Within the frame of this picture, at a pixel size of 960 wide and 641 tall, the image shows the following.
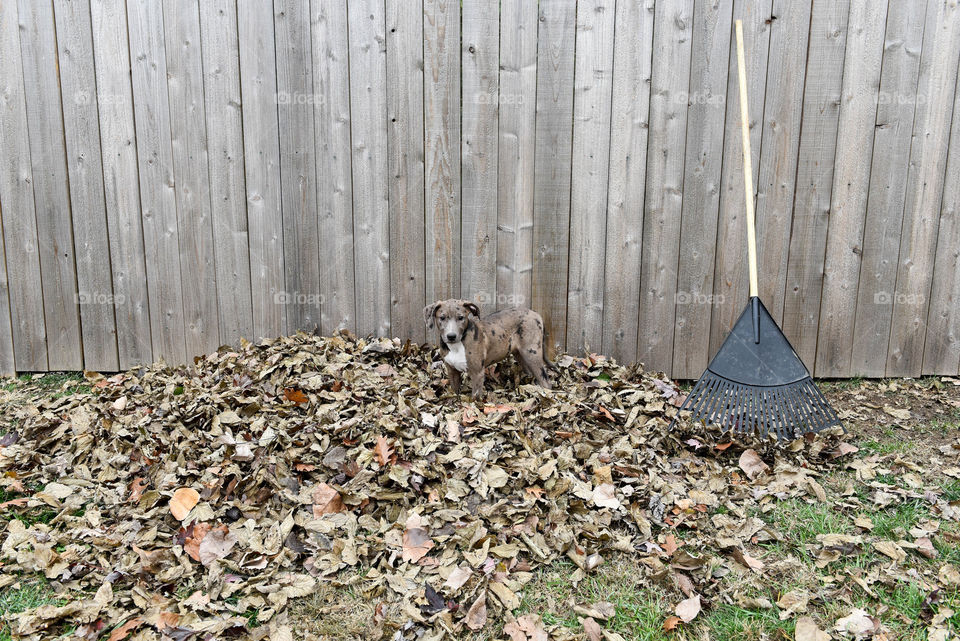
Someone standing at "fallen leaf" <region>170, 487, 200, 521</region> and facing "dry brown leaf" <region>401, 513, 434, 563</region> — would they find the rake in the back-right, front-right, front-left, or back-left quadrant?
front-left

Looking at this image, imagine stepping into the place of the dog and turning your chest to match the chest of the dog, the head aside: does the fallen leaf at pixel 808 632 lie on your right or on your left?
on your left

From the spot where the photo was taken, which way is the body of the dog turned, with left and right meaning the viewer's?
facing the viewer and to the left of the viewer

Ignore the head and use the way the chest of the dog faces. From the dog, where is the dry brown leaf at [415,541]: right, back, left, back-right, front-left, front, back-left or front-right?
front-left

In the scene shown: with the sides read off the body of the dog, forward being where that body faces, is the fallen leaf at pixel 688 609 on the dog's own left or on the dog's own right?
on the dog's own left

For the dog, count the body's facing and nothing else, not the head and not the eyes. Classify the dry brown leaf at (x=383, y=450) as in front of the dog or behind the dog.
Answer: in front

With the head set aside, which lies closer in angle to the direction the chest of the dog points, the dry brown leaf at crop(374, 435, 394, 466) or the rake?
the dry brown leaf

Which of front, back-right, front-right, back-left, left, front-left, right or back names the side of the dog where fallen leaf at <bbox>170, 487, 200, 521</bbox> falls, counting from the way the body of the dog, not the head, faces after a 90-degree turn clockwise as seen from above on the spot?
left

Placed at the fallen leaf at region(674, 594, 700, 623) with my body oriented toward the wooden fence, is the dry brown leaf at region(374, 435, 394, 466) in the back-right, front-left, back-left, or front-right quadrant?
front-left

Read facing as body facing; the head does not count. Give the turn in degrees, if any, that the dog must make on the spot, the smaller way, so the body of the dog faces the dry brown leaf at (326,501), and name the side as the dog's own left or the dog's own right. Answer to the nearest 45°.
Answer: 0° — it already faces it

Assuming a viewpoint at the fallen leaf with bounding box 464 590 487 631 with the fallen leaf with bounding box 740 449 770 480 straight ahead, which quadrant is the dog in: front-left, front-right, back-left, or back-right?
front-left

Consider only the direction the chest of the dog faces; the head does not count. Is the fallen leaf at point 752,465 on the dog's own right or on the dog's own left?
on the dog's own left

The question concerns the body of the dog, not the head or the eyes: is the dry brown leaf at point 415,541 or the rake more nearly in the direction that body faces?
the dry brown leaf
